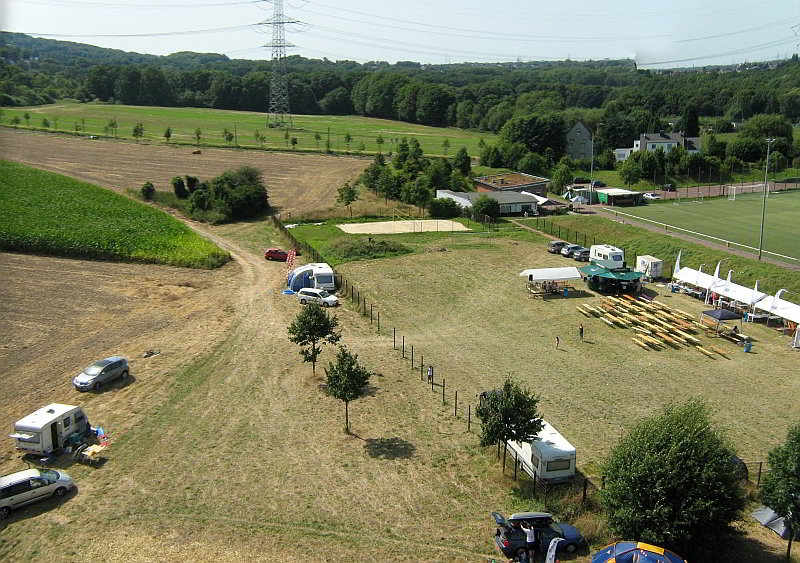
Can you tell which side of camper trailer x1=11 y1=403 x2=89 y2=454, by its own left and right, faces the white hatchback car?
front

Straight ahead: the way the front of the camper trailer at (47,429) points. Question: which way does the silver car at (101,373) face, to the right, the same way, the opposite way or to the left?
the opposite way

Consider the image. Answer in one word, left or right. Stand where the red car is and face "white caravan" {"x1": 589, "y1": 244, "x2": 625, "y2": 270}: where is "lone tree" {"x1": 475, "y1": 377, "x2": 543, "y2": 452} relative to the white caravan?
right

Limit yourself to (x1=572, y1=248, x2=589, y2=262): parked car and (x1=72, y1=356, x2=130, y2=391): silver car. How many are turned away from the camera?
0

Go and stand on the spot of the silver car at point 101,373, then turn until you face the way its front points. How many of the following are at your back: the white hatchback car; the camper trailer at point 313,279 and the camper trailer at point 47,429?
2

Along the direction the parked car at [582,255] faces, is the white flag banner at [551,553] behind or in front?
in front

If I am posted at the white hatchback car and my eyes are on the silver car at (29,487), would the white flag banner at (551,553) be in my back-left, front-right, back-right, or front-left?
front-left

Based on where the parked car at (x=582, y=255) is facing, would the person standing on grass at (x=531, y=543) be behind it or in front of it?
in front

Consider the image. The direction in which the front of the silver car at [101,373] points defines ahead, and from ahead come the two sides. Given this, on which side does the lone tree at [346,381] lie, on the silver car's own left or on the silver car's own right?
on the silver car's own left

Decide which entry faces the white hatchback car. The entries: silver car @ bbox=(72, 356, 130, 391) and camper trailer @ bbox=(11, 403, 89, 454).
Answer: the camper trailer

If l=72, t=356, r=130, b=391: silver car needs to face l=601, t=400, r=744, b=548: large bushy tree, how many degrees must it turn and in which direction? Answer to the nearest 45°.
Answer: approximately 90° to its left
